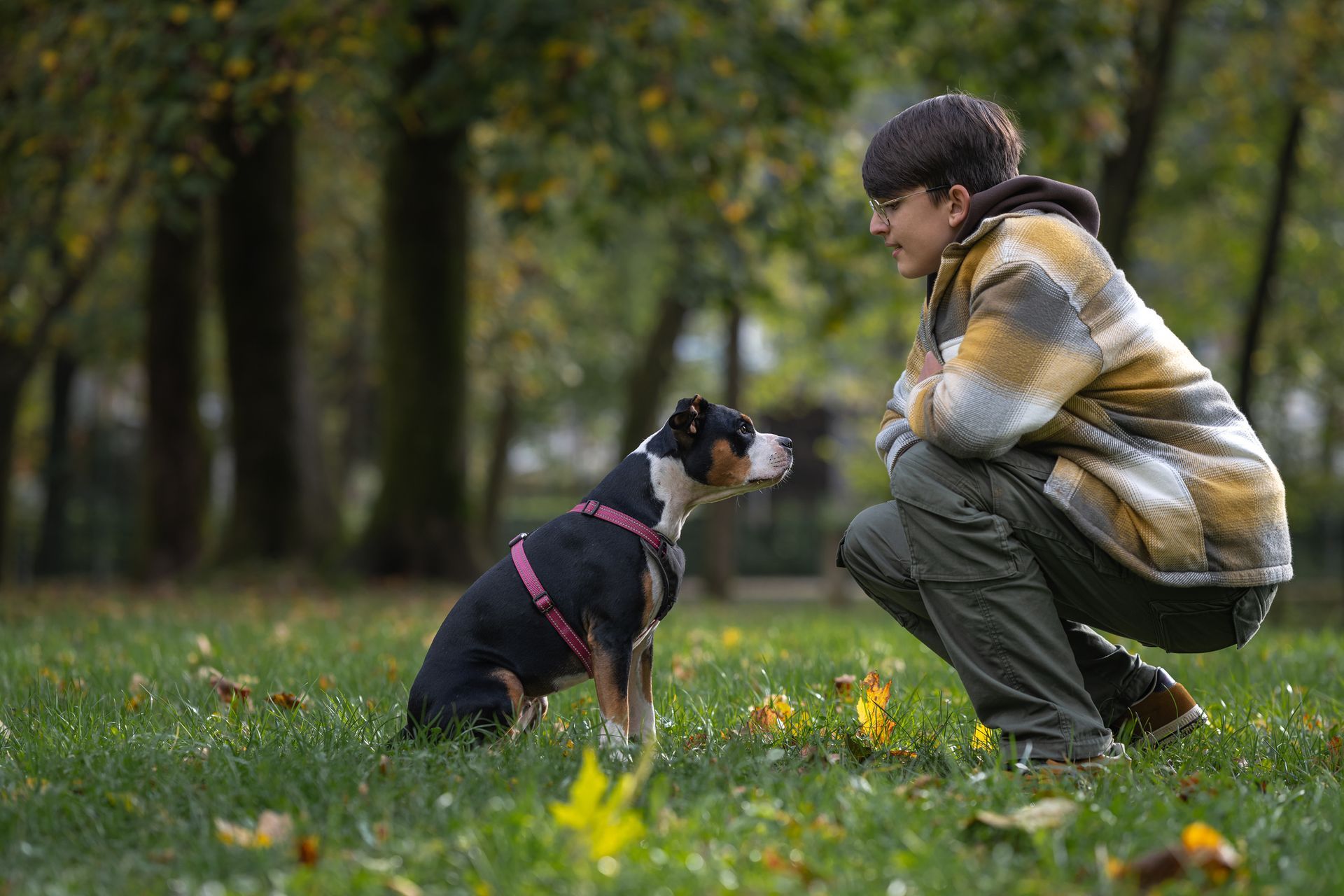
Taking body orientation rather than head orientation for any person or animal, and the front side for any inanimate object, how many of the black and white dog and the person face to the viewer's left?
1

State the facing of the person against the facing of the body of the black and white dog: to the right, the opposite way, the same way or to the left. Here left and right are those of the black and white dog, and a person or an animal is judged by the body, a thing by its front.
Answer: the opposite way

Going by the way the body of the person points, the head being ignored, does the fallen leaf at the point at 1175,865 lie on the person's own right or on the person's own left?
on the person's own left

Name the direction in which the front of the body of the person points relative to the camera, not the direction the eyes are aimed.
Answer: to the viewer's left

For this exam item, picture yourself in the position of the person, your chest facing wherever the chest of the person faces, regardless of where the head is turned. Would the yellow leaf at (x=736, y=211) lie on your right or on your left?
on your right

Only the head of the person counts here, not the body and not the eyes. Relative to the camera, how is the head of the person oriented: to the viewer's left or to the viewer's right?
to the viewer's left

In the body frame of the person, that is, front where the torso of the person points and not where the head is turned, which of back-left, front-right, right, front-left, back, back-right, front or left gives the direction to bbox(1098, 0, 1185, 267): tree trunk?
right

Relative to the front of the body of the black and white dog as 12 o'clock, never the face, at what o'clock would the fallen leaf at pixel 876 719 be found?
The fallen leaf is roughly at 12 o'clock from the black and white dog.

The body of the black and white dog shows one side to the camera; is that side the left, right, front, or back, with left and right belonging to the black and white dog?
right

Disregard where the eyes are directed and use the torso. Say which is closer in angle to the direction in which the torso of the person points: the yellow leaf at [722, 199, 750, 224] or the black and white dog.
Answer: the black and white dog

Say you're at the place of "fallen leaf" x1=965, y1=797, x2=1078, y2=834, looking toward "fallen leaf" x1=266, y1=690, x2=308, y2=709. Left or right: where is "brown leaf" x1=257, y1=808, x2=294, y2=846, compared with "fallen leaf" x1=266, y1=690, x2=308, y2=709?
left

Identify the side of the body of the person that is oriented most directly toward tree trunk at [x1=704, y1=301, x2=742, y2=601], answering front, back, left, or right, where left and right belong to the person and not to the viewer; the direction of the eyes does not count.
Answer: right
